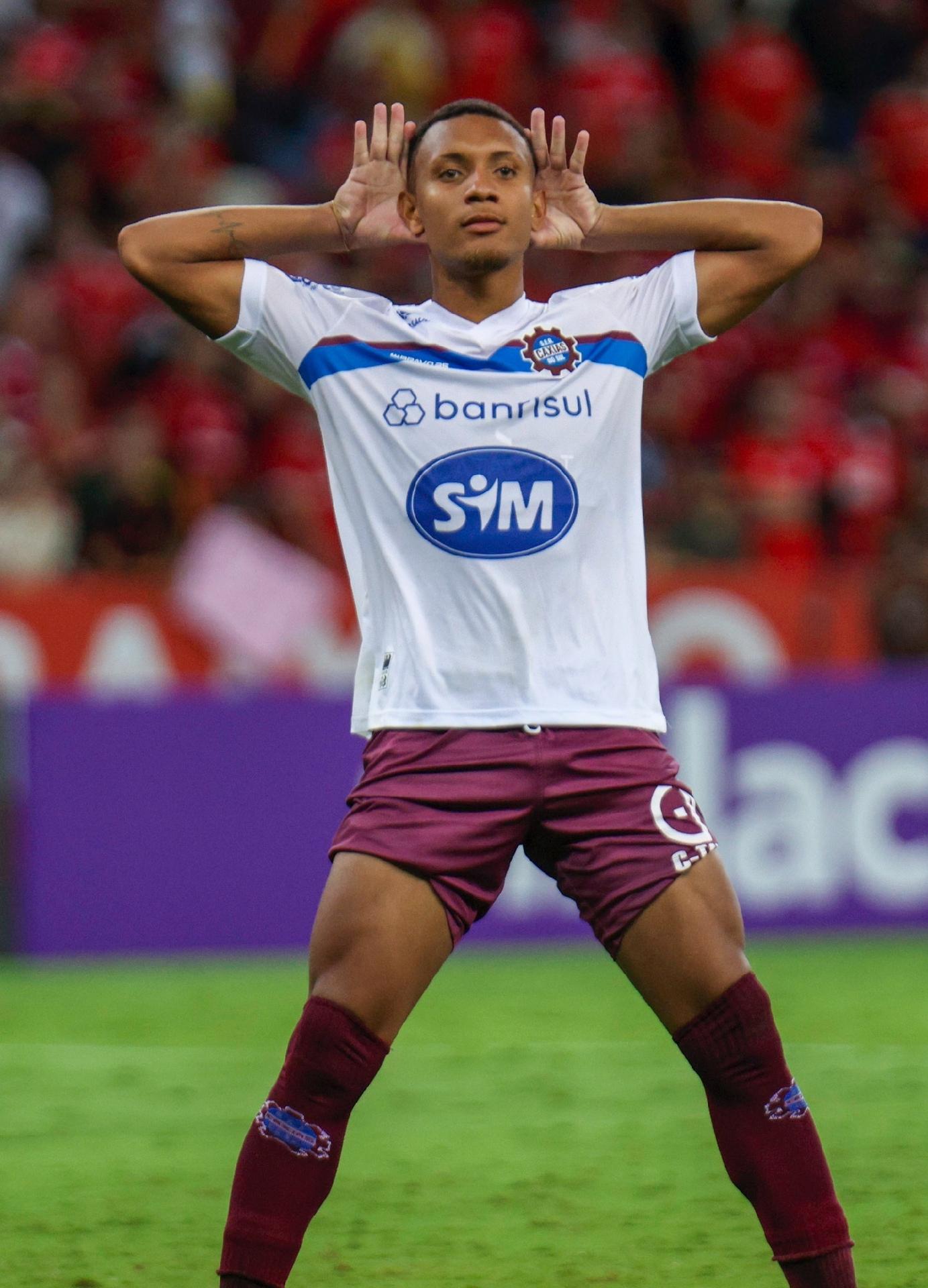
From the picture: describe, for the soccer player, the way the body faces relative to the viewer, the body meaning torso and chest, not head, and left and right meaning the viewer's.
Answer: facing the viewer

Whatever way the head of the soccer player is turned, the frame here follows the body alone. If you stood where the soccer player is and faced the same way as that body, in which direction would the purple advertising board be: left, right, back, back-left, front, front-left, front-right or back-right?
back

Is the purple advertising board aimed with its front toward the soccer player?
yes

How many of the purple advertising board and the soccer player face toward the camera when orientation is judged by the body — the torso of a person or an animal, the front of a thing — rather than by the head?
2

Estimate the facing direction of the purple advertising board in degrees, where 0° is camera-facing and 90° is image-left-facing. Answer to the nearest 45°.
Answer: approximately 0°
